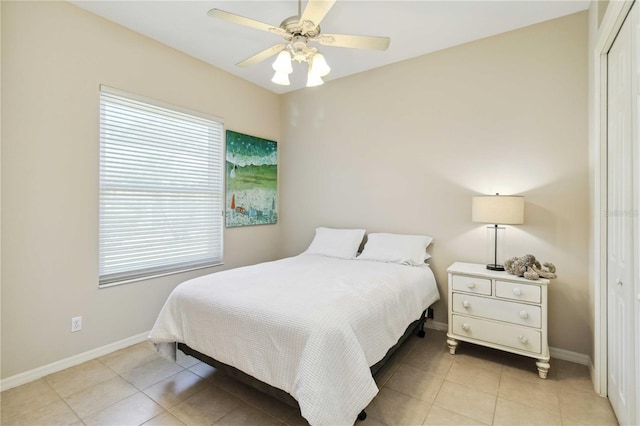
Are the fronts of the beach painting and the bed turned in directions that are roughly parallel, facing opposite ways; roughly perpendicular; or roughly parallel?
roughly perpendicular

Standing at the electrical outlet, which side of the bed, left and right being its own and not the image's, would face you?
right

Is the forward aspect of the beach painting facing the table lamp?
yes

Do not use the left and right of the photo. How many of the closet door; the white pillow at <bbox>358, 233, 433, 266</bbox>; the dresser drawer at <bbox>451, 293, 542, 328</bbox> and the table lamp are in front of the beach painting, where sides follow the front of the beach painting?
4

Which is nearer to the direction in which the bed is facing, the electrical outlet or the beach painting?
the electrical outlet

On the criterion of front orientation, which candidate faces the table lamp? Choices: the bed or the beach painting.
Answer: the beach painting

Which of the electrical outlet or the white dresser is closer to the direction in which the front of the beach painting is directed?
the white dresser

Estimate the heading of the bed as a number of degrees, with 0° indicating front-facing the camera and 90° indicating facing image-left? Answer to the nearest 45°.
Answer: approximately 45°

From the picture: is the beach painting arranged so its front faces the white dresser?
yes

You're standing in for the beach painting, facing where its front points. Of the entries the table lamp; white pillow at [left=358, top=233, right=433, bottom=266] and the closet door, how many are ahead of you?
3

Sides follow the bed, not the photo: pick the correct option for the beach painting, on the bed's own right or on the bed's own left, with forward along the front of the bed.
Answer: on the bed's own right

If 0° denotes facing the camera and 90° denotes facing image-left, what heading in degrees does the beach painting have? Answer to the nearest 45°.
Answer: approximately 315°
